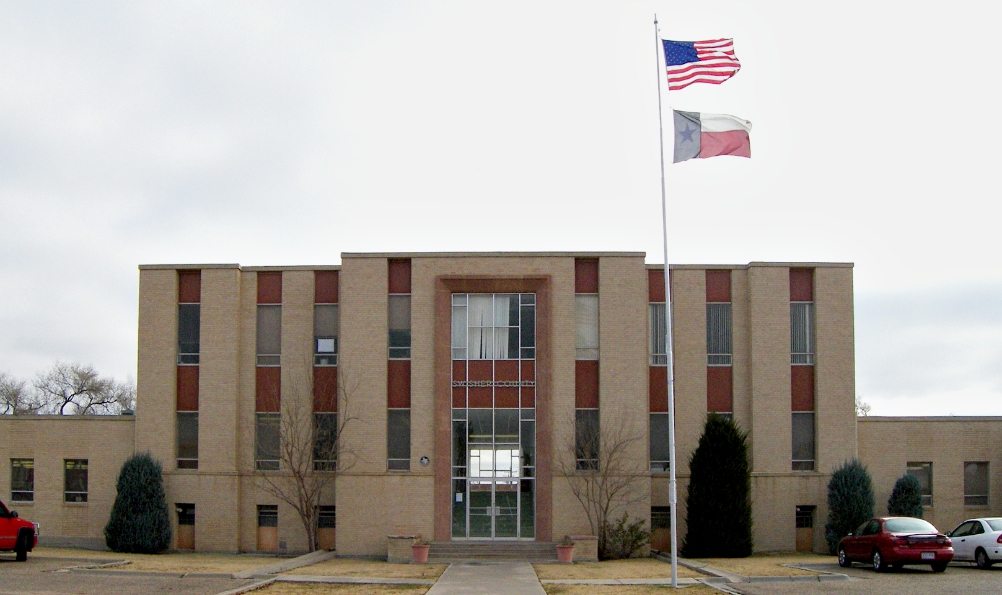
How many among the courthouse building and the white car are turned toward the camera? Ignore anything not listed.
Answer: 1

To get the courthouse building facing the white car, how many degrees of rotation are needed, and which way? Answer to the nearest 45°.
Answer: approximately 45° to its left

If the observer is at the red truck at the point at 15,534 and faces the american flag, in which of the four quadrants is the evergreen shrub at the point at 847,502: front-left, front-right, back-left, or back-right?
front-left

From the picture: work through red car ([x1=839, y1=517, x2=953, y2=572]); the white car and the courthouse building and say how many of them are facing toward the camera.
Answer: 1

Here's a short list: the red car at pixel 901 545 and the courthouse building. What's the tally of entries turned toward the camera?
1

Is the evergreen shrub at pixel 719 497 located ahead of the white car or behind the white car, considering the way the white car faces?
ahead

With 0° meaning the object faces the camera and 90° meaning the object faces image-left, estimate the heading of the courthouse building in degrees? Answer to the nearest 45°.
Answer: approximately 0°

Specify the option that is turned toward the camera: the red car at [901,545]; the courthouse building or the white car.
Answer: the courthouse building

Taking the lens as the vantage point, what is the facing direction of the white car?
facing away from the viewer and to the left of the viewer

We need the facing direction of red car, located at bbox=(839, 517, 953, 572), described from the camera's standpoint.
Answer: facing away from the viewer and to the left of the viewer
